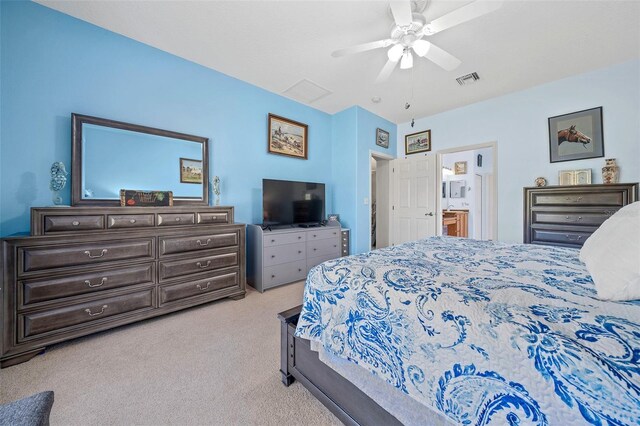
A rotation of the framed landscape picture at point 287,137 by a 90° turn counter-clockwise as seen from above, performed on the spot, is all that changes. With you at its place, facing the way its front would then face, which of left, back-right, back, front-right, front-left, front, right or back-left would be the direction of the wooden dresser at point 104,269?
back

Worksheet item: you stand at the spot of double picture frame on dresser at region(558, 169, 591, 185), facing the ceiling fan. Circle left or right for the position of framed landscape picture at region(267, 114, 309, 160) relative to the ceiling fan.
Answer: right

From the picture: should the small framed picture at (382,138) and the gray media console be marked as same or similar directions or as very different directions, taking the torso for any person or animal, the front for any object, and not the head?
same or similar directions

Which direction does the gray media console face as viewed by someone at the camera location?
facing the viewer and to the right of the viewer

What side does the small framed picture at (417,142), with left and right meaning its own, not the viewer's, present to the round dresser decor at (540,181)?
left

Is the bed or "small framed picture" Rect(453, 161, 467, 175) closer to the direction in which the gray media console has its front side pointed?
the bed

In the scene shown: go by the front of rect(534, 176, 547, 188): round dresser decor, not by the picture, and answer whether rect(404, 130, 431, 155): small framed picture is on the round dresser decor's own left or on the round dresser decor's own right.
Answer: on the round dresser decor's own right

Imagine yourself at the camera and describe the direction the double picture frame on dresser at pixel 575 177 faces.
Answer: facing the viewer

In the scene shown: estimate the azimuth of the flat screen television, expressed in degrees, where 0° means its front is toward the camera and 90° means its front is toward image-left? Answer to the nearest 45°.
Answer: approximately 315°

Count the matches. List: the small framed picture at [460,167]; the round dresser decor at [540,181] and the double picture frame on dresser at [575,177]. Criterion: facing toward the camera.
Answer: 3

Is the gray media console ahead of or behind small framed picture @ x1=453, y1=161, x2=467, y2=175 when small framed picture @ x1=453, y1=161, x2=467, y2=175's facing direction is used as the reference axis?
ahead

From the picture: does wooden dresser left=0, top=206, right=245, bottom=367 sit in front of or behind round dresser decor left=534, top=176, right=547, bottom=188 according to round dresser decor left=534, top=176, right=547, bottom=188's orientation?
in front

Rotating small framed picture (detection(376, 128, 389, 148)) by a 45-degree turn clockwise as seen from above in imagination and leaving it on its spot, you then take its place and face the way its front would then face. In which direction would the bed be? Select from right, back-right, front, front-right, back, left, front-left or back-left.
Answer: front

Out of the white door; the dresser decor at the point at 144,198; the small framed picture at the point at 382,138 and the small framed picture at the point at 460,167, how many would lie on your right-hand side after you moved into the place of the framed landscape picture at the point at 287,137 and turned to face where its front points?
1

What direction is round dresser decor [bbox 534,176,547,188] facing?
toward the camera
